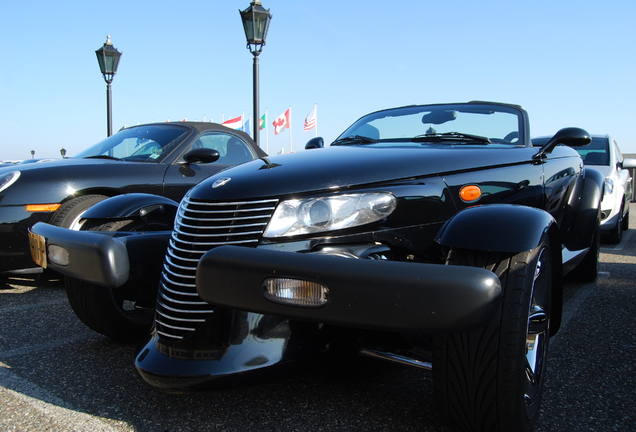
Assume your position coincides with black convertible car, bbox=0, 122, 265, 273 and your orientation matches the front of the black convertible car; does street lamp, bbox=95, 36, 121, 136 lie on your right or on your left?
on your right

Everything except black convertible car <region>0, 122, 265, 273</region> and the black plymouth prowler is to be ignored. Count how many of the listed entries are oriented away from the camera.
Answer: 0

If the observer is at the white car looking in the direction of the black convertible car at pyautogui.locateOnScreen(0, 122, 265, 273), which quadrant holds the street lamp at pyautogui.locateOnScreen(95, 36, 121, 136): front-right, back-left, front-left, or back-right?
front-right

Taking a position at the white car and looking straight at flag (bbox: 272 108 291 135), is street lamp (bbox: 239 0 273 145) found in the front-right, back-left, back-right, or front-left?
front-left

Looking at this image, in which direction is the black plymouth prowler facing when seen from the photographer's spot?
facing the viewer and to the left of the viewer

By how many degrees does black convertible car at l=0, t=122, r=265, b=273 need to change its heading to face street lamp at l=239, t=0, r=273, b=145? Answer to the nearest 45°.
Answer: approximately 180°

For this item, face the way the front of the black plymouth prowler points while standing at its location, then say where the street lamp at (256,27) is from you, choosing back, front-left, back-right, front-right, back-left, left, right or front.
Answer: back-right

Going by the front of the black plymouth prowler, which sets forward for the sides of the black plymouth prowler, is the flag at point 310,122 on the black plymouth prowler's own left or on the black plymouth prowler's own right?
on the black plymouth prowler's own right

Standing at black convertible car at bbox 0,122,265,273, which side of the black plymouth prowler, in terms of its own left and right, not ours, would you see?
right

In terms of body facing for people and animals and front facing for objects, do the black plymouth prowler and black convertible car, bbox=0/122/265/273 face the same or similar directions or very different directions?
same or similar directions

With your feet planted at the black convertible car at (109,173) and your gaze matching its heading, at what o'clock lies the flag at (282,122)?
The flag is roughly at 5 o'clock from the black convertible car.

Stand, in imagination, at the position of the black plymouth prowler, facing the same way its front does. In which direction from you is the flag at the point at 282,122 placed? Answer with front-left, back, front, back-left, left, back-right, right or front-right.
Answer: back-right

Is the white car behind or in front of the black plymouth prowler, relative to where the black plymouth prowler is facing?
behind
